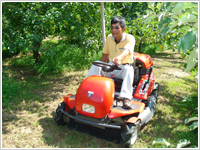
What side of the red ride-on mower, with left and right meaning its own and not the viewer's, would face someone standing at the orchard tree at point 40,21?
right

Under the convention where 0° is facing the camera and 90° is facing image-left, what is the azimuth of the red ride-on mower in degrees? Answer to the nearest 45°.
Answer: approximately 45°
